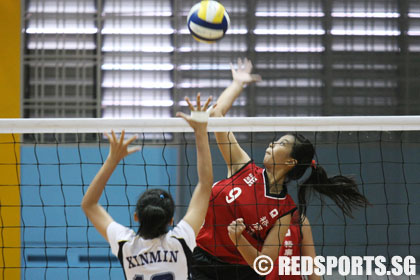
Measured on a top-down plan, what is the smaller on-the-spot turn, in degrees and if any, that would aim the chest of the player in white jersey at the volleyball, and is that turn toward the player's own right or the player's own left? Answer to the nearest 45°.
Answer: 0° — they already face it

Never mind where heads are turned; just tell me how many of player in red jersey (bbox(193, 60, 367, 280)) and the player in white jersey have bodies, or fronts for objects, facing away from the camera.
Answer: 1

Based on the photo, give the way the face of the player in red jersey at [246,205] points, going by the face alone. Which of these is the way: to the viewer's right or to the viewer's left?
to the viewer's left

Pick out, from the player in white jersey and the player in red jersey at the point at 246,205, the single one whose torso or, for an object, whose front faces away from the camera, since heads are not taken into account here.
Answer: the player in white jersey

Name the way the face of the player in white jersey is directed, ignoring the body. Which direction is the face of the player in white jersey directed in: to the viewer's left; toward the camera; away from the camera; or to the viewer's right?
away from the camera

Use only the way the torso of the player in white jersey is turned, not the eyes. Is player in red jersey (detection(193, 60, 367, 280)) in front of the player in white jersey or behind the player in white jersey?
in front

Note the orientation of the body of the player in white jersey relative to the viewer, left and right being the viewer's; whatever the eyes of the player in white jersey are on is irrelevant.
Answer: facing away from the viewer
